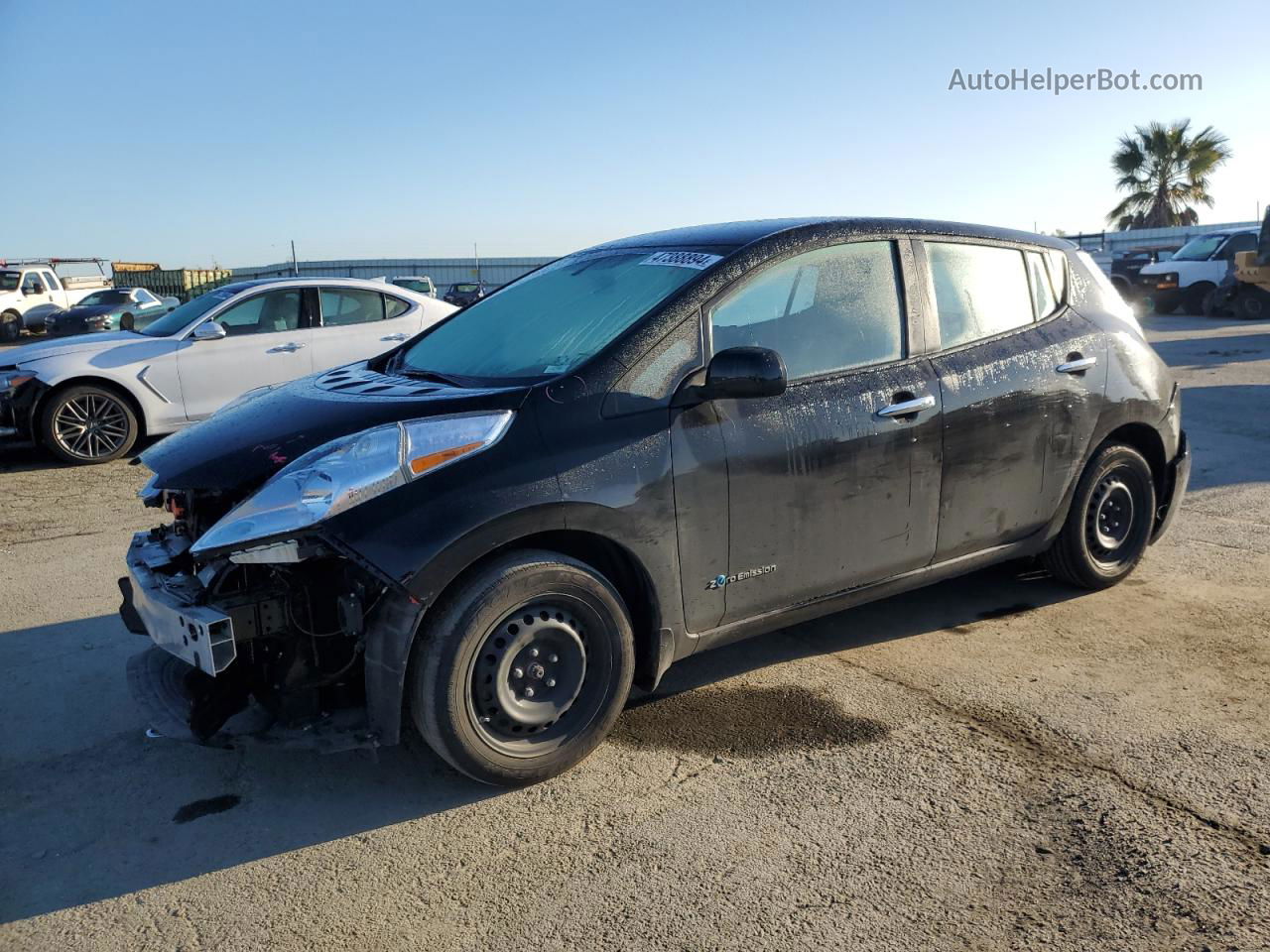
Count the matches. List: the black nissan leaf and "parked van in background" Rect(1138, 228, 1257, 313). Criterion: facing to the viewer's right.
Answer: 0

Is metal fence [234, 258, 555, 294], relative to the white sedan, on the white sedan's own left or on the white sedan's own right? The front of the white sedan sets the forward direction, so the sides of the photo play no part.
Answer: on the white sedan's own right

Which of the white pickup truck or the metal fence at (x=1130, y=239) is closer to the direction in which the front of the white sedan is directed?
the white pickup truck

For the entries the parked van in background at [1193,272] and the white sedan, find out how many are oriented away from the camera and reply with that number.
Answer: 0

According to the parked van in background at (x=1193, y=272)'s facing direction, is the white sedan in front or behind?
in front

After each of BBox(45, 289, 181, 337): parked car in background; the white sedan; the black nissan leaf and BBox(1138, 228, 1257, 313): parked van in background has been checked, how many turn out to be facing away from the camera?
0

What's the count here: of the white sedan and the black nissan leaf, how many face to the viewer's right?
0

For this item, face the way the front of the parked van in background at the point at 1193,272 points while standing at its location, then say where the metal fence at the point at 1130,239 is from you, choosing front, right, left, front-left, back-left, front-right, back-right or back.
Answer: back-right

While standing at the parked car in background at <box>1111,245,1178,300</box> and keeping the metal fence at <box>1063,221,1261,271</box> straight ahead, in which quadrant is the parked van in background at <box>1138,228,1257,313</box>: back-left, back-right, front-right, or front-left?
back-right

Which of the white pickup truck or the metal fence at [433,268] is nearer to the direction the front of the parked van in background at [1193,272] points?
the white pickup truck

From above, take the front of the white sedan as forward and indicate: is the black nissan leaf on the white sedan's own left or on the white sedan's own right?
on the white sedan's own left

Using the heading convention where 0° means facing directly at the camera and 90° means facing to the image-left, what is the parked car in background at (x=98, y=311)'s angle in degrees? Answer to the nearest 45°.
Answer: approximately 45°

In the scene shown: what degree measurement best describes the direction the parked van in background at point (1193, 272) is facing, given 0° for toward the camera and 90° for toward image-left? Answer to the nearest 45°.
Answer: approximately 45°

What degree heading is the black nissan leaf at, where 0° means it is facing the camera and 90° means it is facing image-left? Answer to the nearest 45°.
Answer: approximately 45°

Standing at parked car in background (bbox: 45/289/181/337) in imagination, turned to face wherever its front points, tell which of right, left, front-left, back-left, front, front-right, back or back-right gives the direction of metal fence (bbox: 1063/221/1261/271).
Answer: back-left

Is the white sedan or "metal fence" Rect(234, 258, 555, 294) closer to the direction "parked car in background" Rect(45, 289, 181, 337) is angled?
the white sedan

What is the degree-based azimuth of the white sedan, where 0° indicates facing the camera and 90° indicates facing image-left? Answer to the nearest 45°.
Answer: approximately 90°

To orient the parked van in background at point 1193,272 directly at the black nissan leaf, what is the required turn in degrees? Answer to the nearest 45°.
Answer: approximately 45° to its left
